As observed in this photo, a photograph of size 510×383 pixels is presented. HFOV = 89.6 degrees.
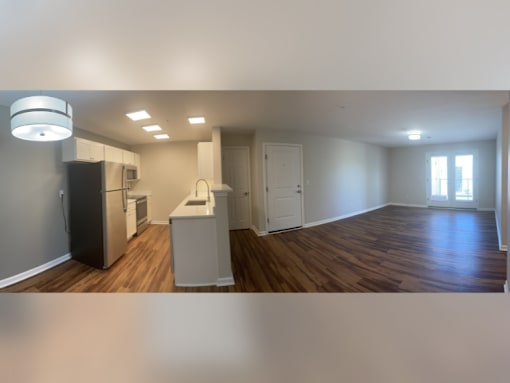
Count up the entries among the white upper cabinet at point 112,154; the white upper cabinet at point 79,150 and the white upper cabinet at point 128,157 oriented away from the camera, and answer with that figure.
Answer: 0

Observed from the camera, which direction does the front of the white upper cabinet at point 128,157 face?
facing the viewer and to the right of the viewer

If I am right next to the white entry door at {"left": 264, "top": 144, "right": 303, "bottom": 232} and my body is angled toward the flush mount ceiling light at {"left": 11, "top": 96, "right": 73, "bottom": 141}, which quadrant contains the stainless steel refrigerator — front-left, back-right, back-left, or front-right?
front-right

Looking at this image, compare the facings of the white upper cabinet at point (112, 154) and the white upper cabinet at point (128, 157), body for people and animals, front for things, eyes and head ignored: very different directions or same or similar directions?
same or similar directions

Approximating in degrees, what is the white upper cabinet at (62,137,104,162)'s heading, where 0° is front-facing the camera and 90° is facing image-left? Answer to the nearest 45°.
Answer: approximately 315°

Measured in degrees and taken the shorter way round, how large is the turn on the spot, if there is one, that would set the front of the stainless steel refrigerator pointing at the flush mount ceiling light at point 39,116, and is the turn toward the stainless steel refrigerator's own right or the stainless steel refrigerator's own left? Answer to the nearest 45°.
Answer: approximately 45° to the stainless steel refrigerator's own right

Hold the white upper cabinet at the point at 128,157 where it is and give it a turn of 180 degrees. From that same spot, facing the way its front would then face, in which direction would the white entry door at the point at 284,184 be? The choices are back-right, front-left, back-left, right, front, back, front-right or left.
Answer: back-right
